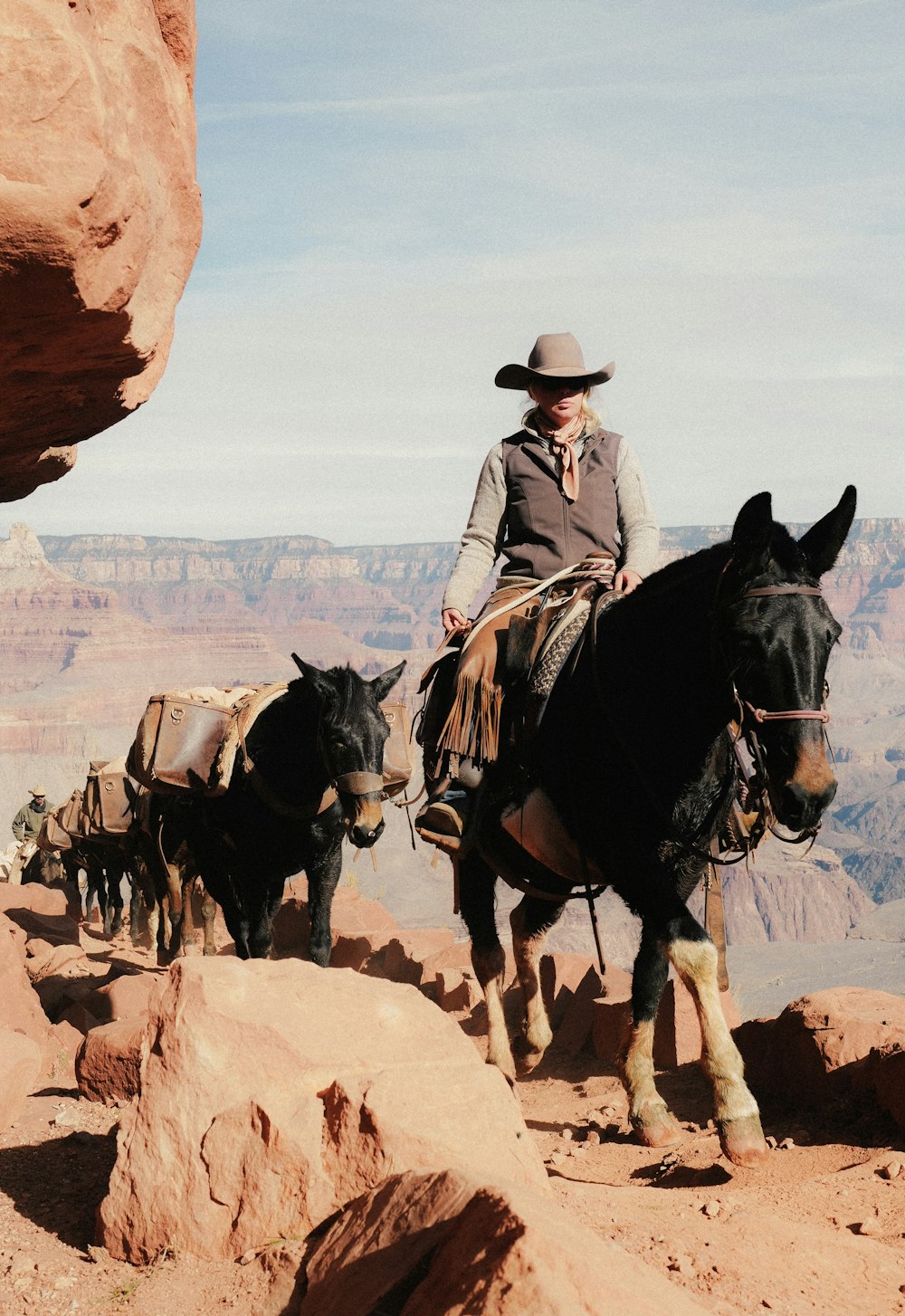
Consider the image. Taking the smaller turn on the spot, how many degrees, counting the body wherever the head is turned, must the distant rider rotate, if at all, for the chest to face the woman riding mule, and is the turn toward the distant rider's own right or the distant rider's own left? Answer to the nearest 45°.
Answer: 0° — they already face them

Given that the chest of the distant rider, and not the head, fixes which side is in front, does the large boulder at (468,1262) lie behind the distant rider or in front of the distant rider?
in front

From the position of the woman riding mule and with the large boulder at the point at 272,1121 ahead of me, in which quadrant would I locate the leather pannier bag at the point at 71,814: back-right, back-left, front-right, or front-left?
back-right

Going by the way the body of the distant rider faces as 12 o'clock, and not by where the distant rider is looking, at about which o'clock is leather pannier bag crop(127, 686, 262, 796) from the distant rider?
The leather pannier bag is roughly at 12 o'clock from the distant rider.

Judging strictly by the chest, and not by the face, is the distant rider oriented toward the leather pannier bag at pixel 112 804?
yes

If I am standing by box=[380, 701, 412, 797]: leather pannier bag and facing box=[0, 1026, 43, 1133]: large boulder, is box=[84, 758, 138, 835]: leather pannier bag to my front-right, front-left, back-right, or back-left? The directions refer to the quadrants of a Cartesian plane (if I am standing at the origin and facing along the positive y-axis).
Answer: back-right

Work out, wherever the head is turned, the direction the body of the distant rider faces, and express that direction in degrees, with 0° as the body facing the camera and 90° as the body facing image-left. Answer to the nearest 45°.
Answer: approximately 0°

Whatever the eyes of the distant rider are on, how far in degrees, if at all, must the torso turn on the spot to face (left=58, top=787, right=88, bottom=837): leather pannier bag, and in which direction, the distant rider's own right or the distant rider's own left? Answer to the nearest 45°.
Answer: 0° — they already face it

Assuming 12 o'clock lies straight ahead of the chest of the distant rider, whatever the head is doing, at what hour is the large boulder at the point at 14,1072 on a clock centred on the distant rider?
The large boulder is roughly at 12 o'clock from the distant rider.

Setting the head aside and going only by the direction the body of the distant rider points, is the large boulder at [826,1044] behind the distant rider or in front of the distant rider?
in front
